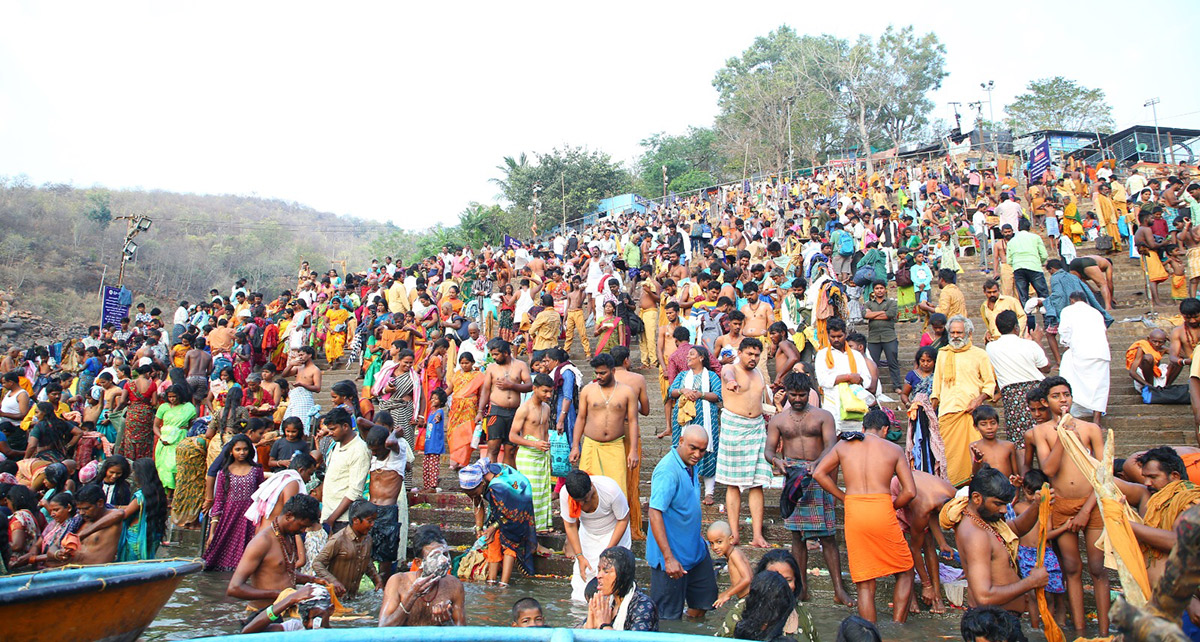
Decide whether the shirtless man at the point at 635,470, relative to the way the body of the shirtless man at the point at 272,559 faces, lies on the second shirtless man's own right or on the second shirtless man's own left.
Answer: on the second shirtless man's own left

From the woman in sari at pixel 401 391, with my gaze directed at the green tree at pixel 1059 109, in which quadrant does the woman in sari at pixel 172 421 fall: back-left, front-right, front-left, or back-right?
back-left

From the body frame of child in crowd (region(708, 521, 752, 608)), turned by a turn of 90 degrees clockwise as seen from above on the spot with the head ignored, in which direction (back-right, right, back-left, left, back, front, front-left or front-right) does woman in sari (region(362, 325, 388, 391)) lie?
front

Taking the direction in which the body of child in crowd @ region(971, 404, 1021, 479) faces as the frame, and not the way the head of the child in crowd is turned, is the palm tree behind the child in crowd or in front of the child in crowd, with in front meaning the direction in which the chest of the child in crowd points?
behind

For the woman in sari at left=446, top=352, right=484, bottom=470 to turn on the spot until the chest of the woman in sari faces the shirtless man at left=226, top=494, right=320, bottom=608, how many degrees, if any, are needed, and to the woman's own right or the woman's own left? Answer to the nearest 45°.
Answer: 0° — they already face them

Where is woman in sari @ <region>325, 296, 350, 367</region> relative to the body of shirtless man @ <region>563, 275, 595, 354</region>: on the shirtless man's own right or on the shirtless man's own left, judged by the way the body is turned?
on the shirtless man's own right

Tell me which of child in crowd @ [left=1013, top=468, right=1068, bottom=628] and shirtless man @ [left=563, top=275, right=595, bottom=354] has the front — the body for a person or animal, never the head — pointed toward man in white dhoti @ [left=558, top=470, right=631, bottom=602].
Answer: the shirtless man
